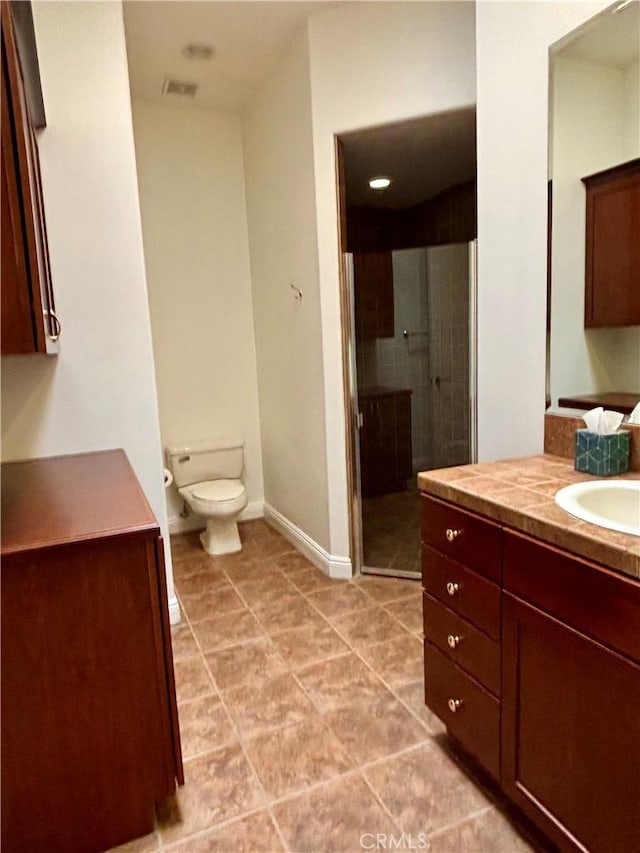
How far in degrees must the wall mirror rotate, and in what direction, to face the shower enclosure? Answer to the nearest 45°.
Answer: approximately 90° to its right

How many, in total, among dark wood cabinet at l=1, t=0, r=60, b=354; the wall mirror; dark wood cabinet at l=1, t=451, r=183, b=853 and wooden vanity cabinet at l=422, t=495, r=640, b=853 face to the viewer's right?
2

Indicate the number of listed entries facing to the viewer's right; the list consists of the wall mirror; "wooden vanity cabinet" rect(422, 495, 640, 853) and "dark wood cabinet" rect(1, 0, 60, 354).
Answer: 1

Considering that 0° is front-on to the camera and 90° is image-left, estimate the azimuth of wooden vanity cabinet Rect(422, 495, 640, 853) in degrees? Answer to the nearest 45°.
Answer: approximately 45°

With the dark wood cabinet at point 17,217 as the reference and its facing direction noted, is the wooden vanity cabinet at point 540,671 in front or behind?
in front

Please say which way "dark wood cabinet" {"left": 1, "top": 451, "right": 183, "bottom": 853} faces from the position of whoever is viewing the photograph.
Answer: facing to the right of the viewer

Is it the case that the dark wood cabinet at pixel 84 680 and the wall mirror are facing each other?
yes

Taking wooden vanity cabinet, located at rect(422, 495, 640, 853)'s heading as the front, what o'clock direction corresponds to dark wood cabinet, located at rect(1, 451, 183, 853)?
The dark wood cabinet is roughly at 1 o'clock from the wooden vanity cabinet.

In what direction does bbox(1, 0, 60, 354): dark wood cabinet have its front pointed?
to the viewer's right

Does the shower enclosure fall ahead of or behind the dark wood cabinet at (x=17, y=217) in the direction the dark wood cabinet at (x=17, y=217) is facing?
ahead
